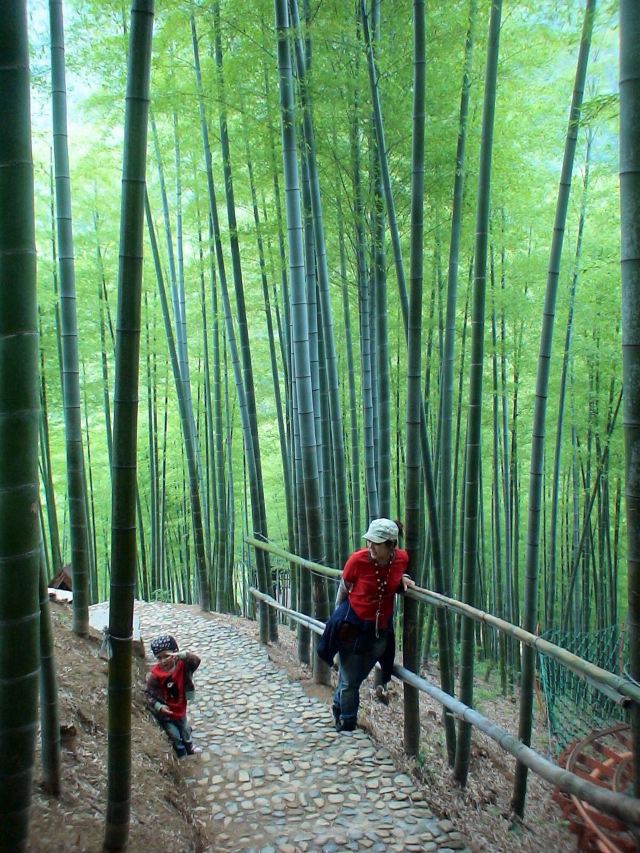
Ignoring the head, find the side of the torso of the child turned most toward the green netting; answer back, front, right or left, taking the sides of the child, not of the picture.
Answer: left

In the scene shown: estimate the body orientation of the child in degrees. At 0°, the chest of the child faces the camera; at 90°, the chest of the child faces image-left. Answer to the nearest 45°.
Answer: approximately 0°

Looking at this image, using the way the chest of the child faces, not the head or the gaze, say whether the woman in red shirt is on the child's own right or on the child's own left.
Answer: on the child's own left
